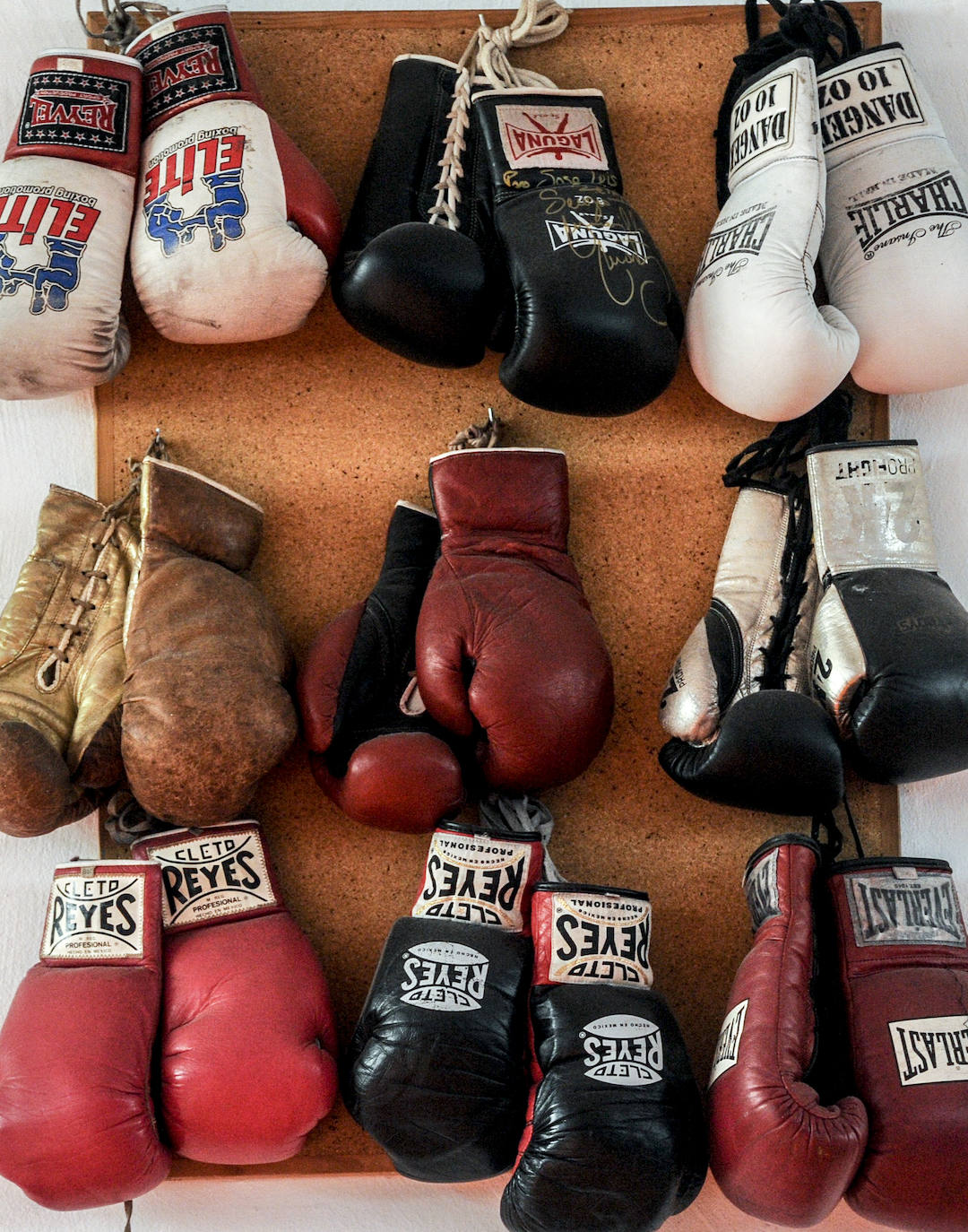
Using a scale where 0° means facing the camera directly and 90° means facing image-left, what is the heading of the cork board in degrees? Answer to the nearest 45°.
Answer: approximately 0°
